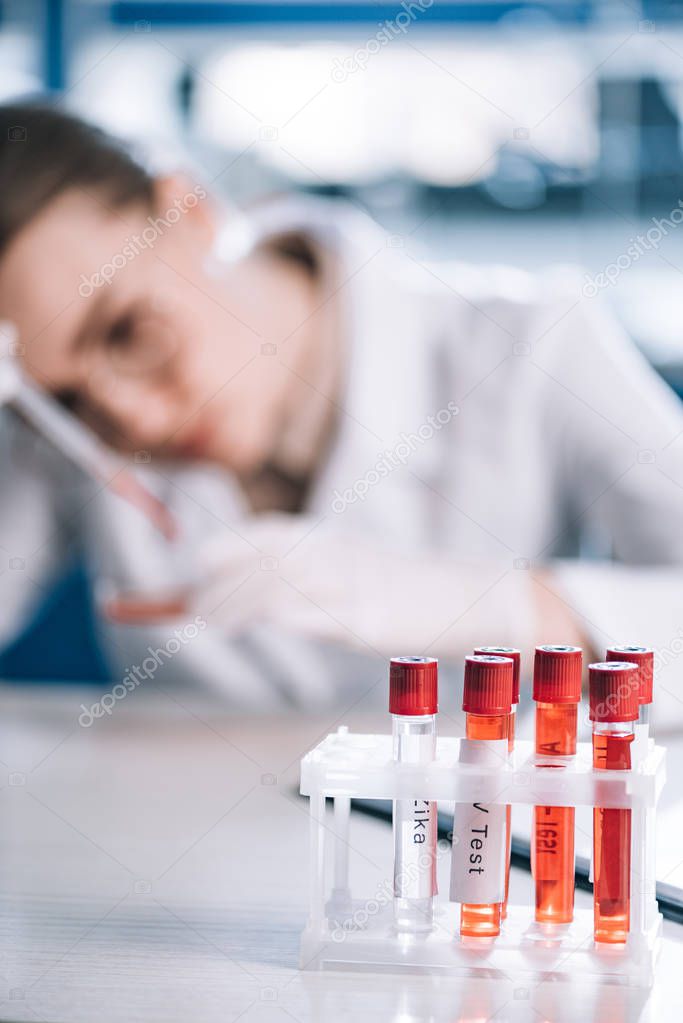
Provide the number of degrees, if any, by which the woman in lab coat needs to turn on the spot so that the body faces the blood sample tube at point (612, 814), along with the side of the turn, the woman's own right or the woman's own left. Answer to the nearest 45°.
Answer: approximately 45° to the woman's own left

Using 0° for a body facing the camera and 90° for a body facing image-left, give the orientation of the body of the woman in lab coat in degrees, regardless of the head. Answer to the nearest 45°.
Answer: approximately 45°

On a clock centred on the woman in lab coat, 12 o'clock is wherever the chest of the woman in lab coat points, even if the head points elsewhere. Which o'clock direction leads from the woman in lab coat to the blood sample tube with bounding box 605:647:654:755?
The blood sample tube is roughly at 10 o'clock from the woman in lab coat.

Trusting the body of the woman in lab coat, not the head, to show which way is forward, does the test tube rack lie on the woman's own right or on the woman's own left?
on the woman's own left

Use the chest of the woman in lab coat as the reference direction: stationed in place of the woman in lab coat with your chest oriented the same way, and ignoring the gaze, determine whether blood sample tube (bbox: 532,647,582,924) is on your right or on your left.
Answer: on your left

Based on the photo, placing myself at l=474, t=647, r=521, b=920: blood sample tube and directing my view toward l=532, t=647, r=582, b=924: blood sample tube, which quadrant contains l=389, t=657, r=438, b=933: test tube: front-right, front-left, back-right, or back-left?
back-right

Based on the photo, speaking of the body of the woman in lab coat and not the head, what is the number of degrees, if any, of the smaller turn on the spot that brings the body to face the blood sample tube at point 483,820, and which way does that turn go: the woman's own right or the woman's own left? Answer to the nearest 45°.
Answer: approximately 45° to the woman's own left

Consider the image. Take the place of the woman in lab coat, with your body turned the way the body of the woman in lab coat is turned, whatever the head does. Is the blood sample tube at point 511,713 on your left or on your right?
on your left

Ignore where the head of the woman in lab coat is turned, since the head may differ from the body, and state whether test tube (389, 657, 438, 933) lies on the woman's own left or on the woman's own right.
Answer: on the woman's own left
